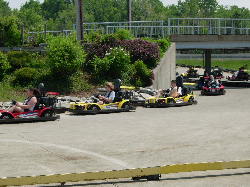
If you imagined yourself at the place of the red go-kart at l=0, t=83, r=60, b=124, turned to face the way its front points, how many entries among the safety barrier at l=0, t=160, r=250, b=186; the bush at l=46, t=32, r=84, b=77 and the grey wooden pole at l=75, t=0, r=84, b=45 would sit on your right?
2

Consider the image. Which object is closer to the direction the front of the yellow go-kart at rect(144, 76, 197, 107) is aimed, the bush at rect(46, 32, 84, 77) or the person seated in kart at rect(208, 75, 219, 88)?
the bush

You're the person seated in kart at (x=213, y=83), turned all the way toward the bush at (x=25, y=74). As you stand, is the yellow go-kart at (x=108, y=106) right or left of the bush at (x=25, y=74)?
left

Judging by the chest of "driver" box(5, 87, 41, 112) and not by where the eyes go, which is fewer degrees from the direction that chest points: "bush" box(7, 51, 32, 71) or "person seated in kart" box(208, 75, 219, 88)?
the bush

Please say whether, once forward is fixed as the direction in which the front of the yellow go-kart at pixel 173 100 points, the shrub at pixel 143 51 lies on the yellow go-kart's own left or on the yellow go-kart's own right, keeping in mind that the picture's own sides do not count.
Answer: on the yellow go-kart's own right

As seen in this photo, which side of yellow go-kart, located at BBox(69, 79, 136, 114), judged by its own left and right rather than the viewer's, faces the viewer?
left

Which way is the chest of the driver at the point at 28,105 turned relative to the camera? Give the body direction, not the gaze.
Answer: to the viewer's left

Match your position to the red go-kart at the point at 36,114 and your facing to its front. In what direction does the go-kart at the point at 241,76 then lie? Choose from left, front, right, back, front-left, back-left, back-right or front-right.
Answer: back-right

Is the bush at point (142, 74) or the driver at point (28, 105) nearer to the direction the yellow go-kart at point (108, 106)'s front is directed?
the driver

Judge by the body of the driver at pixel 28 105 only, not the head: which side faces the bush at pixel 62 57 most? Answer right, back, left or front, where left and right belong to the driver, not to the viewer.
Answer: right

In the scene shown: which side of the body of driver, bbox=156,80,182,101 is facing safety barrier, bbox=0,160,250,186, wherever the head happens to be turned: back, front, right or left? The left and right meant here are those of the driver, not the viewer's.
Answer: left

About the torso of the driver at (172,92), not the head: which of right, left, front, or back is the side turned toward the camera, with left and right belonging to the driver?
left

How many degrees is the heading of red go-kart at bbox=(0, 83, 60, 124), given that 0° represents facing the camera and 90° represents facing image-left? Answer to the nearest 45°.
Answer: approximately 90°
